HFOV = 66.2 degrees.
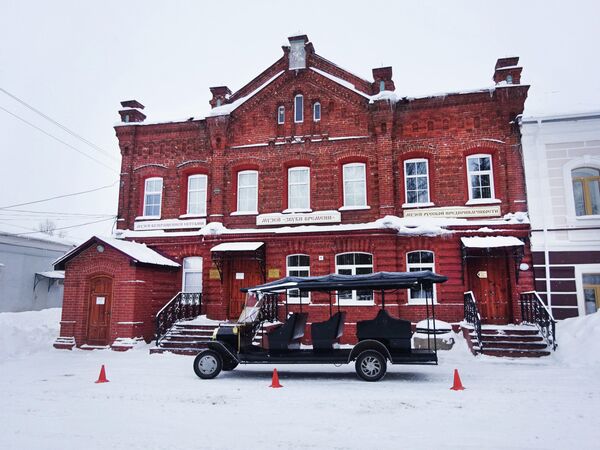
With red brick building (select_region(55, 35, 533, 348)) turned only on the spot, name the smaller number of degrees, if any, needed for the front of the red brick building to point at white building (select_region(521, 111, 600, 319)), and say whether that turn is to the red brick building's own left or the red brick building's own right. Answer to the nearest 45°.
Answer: approximately 90° to the red brick building's own left

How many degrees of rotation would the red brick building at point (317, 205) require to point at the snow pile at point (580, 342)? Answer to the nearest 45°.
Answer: approximately 45° to its left

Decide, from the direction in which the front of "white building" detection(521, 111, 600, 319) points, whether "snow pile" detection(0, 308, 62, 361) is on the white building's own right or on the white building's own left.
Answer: on the white building's own right

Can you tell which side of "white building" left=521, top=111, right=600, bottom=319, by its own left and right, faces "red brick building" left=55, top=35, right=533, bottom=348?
right

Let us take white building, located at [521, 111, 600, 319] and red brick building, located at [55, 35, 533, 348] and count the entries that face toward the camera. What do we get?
2

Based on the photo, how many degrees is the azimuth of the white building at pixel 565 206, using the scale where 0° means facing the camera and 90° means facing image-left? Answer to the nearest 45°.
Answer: approximately 0°
